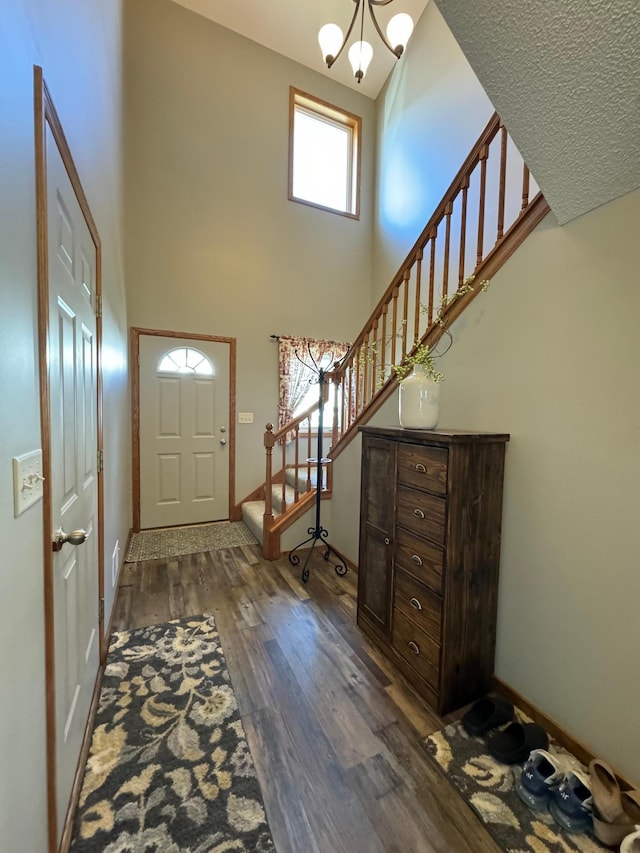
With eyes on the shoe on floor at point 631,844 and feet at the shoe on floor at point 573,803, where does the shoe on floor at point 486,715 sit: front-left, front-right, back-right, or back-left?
back-left

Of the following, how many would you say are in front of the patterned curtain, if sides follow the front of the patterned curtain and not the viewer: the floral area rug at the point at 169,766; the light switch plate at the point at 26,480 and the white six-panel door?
3

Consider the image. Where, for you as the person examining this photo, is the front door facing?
facing the viewer

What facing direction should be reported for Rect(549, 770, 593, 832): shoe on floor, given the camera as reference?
facing the viewer and to the left of the viewer

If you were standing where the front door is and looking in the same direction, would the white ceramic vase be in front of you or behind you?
in front

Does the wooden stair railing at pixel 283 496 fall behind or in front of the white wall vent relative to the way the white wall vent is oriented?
in front

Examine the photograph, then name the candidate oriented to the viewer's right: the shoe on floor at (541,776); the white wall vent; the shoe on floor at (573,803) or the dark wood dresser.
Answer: the white wall vent

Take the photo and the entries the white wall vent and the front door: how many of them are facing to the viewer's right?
1

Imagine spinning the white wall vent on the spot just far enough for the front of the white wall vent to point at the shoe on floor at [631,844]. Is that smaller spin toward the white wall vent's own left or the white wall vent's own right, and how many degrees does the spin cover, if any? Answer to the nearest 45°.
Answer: approximately 45° to the white wall vent's own right

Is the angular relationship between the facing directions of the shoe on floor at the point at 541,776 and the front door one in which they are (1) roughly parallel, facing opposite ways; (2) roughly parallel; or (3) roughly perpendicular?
roughly perpendicular
